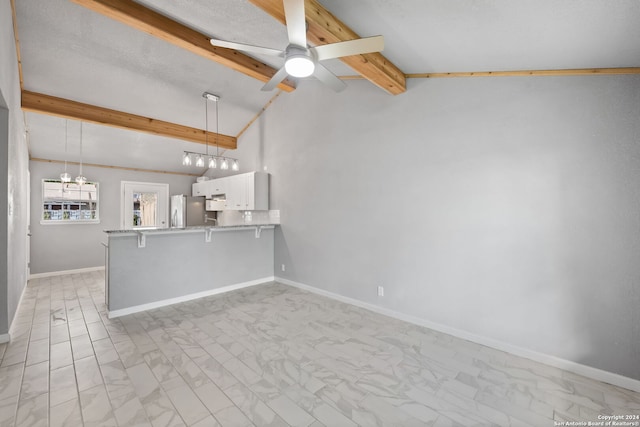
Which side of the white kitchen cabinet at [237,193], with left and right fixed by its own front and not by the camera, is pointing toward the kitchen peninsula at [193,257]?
front

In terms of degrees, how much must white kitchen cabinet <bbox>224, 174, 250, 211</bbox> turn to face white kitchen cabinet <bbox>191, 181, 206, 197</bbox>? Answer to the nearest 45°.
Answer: approximately 90° to its right

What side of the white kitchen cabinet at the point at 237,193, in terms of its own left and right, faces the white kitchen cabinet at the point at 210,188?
right

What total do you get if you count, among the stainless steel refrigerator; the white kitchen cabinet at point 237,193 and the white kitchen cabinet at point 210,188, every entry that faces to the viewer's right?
0

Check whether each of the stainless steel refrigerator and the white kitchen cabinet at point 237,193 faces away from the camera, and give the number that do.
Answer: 0

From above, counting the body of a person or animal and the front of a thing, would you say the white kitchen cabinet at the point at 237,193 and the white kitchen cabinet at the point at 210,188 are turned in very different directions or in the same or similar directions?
same or similar directions

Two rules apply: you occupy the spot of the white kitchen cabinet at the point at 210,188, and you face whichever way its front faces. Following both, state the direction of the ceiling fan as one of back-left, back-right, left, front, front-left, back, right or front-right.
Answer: front-left

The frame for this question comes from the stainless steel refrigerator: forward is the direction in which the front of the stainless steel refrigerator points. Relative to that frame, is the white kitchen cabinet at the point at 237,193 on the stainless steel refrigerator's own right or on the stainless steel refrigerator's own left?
on the stainless steel refrigerator's own left

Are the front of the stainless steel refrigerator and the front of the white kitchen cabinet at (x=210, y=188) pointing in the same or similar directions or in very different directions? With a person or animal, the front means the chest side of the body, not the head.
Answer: same or similar directions

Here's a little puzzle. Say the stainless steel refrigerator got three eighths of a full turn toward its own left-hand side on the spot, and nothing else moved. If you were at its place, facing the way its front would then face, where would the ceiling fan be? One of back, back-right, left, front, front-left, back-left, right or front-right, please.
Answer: right

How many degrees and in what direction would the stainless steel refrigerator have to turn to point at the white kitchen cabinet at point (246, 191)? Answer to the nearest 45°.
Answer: approximately 90° to its left
